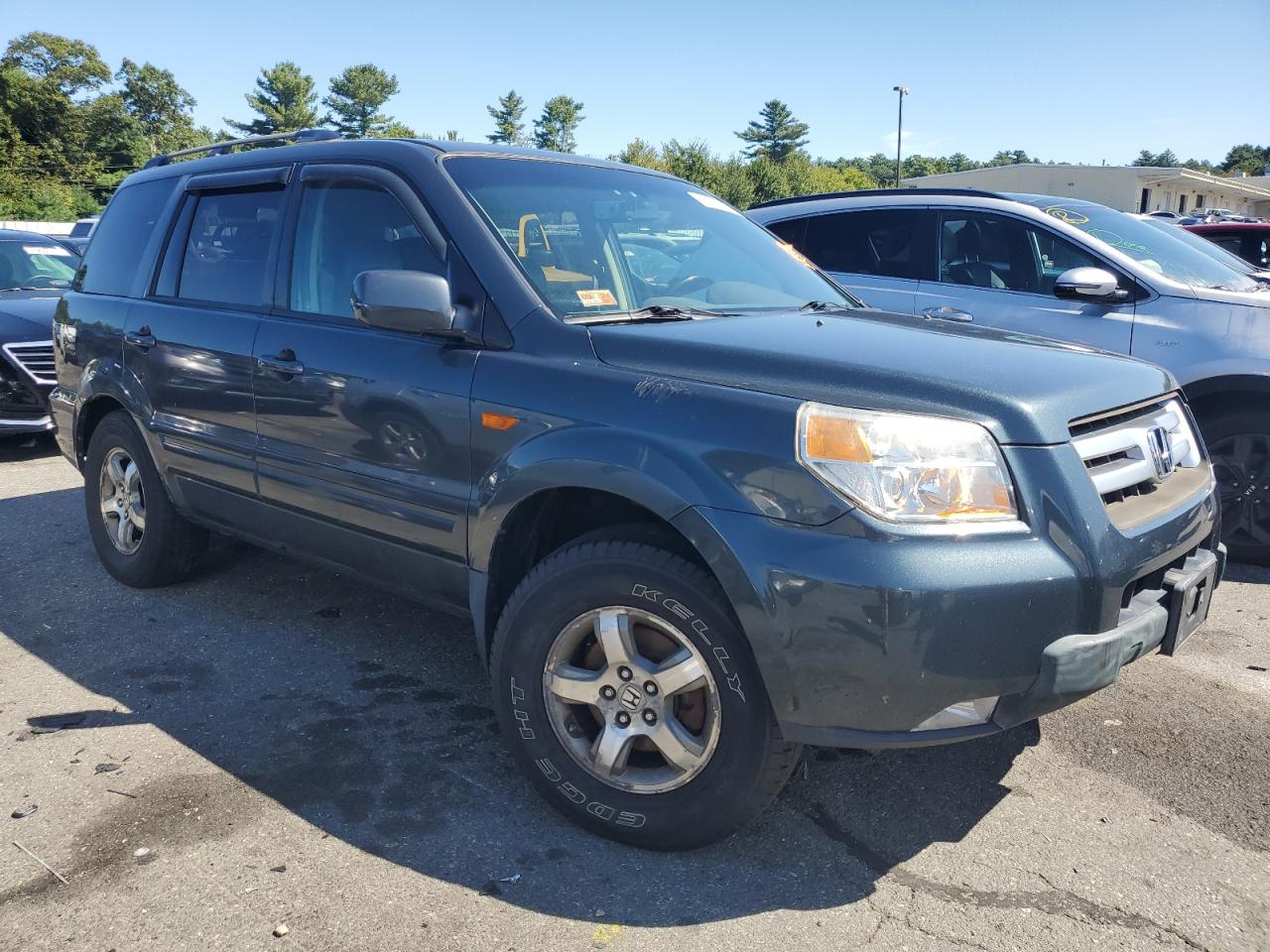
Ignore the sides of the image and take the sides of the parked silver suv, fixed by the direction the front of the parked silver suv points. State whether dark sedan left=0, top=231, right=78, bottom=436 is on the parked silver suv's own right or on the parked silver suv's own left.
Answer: on the parked silver suv's own right

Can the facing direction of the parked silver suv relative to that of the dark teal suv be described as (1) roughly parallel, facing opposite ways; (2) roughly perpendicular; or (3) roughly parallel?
roughly parallel

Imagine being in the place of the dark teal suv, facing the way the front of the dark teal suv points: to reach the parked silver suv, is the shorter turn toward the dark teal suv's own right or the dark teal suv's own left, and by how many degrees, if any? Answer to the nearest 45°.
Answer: approximately 90° to the dark teal suv's own left

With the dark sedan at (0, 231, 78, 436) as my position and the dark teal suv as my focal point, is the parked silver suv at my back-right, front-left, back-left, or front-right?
front-left

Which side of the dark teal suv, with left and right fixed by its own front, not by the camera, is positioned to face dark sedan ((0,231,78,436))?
back

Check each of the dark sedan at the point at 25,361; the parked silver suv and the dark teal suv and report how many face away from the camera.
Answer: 0

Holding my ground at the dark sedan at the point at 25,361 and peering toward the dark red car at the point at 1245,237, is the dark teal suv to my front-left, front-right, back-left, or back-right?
front-right

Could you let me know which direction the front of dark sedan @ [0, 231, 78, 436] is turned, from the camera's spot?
facing the viewer and to the right of the viewer

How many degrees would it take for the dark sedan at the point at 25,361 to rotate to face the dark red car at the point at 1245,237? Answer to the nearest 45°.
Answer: approximately 45° to its left
